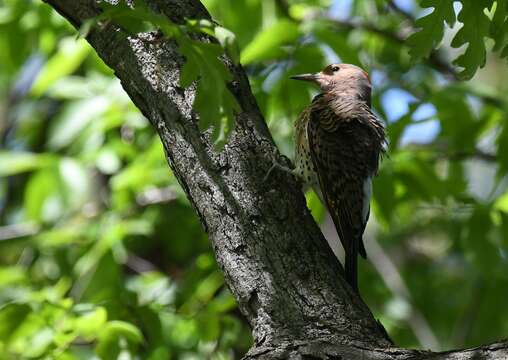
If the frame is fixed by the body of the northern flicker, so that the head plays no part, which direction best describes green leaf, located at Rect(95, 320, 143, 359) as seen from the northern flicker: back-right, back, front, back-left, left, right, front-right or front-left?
left

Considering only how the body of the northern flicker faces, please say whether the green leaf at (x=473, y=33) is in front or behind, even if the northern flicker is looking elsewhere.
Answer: behind

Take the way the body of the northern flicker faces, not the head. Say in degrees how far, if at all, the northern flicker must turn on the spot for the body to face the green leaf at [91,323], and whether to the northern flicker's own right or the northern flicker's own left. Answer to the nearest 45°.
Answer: approximately 90° to the northern flicker's own left

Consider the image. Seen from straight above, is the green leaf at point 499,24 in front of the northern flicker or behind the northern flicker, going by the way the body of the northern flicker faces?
behind

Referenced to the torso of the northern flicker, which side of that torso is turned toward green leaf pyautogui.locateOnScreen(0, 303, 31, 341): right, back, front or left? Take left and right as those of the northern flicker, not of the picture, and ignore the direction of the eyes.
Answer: left

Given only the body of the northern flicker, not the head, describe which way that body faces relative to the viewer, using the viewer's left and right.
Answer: facing away from the viewer and to the left of the viewer

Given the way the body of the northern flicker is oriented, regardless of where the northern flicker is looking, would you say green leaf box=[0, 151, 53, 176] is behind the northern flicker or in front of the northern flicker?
in front
